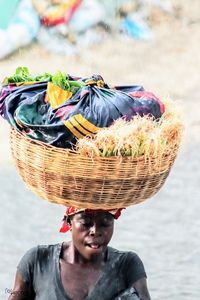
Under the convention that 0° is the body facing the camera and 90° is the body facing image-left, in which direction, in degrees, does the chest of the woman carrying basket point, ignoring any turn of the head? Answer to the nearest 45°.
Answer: approximately 0°
